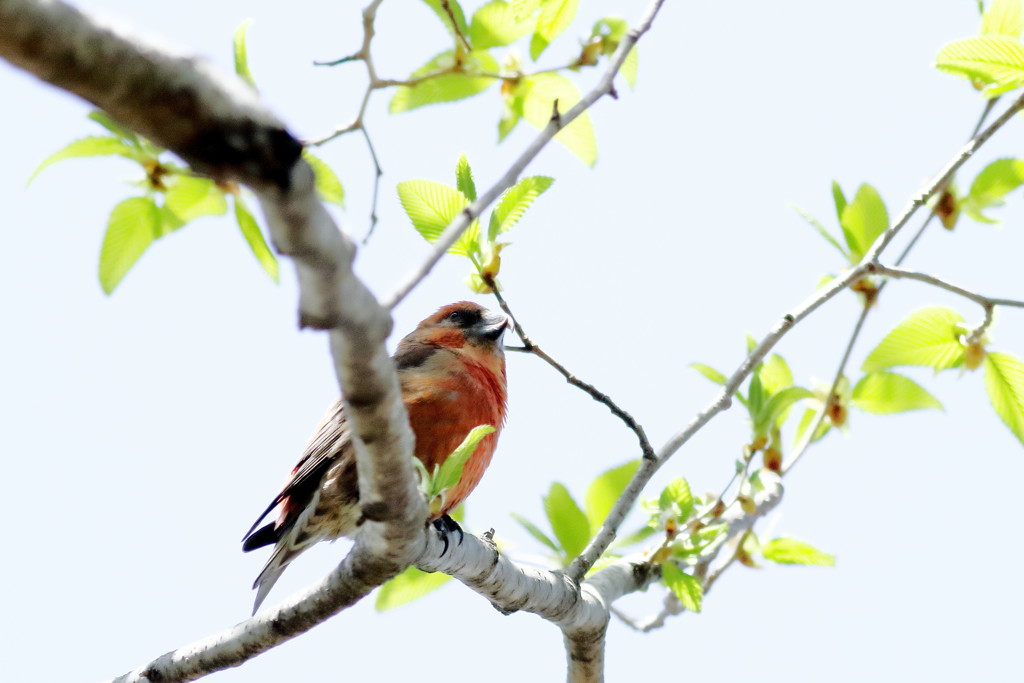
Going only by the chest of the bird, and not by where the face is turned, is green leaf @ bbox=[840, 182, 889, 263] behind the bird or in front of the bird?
in front

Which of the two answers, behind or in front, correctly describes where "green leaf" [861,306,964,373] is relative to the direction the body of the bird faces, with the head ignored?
in front

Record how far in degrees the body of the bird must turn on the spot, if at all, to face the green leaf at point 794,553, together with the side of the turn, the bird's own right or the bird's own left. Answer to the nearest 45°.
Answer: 0° — it already faces it

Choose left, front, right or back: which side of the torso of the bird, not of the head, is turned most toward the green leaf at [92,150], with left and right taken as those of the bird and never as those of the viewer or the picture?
right

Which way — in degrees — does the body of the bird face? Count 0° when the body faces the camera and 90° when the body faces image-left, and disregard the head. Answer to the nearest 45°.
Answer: approximately 270°

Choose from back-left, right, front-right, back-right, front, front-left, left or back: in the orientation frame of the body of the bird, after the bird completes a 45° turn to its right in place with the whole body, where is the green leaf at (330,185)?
front-right
